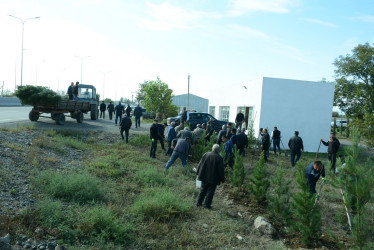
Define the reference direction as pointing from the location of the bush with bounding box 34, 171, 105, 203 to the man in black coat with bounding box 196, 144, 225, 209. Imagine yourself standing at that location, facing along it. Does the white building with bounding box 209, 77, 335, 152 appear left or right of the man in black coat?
left

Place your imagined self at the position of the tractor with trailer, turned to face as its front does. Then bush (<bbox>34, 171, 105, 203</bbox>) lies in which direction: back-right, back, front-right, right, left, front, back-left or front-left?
back-right

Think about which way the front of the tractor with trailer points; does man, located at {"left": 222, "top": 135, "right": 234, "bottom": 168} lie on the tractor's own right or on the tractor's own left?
on the tractor's own right

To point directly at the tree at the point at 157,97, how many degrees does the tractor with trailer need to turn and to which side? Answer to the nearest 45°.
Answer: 0° — it already faces it

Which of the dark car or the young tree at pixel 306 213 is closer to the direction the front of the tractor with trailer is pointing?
the dark car

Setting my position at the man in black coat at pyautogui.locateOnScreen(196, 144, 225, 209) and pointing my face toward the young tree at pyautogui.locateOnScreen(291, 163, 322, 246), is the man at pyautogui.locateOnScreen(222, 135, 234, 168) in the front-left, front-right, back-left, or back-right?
back-left

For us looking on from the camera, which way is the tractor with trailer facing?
facing away from the viewer and to the right of the viewer

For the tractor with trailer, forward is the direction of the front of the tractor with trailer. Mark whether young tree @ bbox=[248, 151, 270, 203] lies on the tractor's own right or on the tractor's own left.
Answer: on the tractor's own right

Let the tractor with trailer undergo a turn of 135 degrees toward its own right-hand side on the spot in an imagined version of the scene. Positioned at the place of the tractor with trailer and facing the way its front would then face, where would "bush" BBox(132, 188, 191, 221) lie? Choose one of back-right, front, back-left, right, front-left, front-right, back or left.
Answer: front
